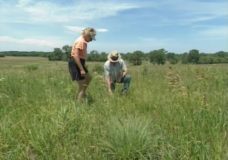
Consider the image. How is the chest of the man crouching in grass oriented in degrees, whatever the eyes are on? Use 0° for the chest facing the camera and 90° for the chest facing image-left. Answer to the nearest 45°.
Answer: approximately 0°

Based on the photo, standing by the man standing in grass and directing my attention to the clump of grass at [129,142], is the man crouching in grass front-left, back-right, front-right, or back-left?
back-left

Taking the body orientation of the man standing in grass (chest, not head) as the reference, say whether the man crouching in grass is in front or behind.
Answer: in front

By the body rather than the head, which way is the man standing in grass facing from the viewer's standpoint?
to the viewer's right

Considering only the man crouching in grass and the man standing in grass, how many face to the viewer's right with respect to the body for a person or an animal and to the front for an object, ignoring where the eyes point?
1

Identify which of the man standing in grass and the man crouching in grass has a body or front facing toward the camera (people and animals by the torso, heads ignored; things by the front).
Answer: the man crouching in grass

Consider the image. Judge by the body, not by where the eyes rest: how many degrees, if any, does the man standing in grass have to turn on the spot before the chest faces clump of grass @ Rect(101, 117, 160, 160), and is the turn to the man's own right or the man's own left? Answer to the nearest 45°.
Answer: approximately 90° to the man's own right

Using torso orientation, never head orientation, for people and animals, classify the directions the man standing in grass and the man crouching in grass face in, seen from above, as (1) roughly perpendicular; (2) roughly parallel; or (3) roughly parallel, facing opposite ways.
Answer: roughly perpendicular

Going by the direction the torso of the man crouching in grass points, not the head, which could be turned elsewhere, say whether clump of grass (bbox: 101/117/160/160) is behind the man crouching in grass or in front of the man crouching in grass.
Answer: in front

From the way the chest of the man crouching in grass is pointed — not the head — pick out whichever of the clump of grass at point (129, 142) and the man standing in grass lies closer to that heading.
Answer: the clump of grass

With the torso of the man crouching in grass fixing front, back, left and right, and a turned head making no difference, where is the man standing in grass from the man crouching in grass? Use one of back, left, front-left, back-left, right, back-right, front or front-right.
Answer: front-right
